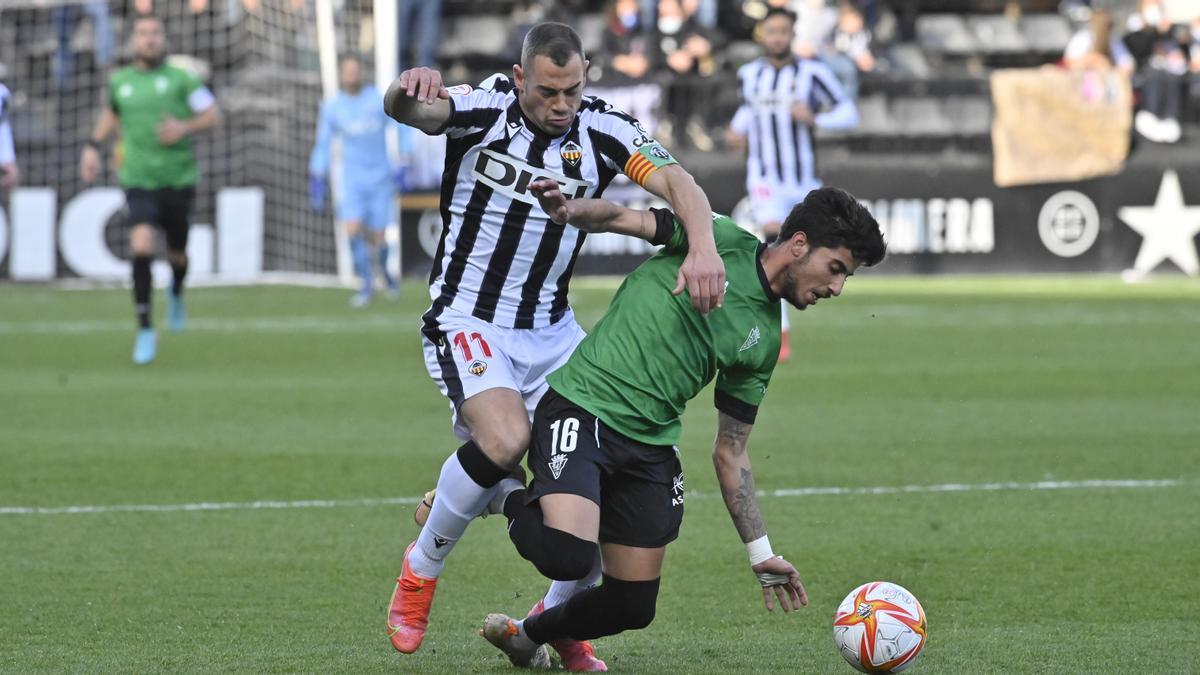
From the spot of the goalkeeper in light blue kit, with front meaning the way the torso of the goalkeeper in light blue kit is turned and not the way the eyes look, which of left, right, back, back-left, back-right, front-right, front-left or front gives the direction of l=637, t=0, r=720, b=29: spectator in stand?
back-left

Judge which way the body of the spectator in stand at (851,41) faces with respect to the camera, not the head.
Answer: toward the camera

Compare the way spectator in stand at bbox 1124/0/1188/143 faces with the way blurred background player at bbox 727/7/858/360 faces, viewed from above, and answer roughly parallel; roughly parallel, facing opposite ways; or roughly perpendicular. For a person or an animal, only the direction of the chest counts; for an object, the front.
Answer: roughly parallel

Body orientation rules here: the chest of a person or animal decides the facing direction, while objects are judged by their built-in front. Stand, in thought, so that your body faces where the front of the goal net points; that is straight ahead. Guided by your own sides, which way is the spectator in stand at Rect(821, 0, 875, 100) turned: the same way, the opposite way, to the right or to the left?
the same way

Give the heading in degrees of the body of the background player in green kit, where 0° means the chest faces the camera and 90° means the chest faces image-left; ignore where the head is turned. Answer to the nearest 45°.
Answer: approximately 0°

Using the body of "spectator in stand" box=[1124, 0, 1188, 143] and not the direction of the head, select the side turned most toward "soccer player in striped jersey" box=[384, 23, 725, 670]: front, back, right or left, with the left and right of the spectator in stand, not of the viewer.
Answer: front

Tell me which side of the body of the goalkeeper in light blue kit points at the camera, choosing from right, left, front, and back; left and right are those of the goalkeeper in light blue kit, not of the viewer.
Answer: front

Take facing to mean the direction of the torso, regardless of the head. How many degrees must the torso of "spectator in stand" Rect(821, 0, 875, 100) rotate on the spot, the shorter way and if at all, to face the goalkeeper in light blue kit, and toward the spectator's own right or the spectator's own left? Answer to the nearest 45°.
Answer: approximately 45° to the spectator's own right

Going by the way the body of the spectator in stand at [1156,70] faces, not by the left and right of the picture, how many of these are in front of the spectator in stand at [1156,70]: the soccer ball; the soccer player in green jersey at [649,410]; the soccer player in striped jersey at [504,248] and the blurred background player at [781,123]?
4

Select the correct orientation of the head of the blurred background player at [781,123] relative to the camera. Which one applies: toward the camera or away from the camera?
toward the camera

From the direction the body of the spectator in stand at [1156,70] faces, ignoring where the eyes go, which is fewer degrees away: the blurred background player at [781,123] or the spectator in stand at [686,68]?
the blurred background player

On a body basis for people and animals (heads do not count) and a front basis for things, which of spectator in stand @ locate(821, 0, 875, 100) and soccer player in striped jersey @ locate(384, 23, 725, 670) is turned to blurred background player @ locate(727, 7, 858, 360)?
the spectator in stand

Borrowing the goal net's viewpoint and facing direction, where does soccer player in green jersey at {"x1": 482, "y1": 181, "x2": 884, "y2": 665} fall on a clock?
The soccer player in green jersey is roughly at 12 o'clock from the goal net.

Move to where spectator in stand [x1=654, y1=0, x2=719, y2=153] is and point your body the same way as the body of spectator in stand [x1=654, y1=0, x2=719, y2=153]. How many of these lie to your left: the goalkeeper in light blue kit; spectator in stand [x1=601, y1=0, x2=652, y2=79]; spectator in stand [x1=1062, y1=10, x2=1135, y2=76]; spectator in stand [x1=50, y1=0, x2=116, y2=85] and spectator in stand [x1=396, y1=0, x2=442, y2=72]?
1

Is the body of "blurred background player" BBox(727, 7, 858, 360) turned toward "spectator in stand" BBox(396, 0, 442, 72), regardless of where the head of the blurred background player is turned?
no

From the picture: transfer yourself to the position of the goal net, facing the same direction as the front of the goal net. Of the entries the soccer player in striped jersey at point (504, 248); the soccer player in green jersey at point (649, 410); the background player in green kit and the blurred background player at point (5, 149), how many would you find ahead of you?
4

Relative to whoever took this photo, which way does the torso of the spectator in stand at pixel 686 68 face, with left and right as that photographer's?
facing the viewer

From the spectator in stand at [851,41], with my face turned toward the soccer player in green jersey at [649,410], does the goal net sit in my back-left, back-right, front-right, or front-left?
front-right

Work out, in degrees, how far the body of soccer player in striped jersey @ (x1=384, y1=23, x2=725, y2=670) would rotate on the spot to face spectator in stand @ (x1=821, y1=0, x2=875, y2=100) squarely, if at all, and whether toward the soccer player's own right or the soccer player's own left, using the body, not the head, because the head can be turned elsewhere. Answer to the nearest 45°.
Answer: approximately 135° to the soccer player's own left

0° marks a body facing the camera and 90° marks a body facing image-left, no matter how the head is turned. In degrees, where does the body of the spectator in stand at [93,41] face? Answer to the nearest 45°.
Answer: approximately 0°

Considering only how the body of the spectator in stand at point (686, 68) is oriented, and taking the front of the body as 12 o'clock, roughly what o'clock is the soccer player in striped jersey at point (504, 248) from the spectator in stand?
The soccer player in striped jersey is roughly at 12 o'clock from the spectator in stand.
